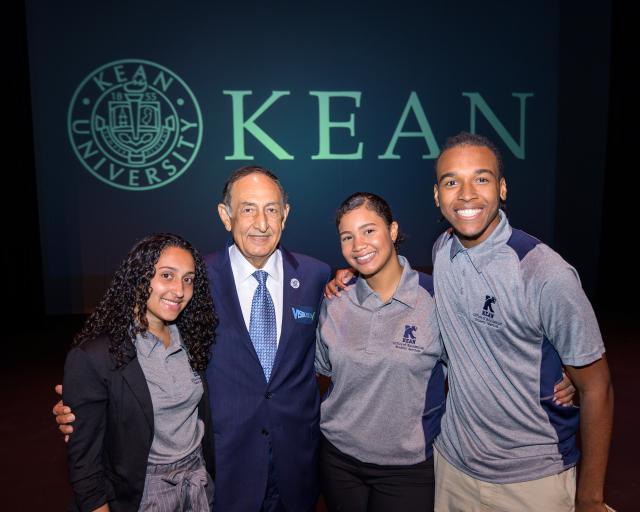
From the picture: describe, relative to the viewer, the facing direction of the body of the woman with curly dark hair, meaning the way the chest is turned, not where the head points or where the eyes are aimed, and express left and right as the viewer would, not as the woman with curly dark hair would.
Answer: facing the viewer and to the right of the viewer

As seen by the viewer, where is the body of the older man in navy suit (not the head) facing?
toward the camera

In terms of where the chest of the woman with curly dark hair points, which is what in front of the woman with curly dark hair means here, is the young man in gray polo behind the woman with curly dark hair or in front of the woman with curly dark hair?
in front

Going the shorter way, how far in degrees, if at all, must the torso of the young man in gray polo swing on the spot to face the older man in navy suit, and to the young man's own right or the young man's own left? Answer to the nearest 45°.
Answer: approximately 45° to the young man's own right

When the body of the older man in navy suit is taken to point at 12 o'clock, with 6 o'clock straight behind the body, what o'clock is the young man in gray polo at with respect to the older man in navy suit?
The young man in gray polo is roughly at 10 o'clock from the older man in navy suit.

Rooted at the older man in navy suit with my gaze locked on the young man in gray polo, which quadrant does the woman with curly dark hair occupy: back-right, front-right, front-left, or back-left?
back-right

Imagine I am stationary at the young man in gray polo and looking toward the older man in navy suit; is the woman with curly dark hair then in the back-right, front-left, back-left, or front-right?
front-left

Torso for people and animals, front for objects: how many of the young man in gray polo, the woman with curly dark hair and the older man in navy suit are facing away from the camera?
0

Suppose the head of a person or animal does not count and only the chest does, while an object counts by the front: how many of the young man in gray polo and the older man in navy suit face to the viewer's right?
0

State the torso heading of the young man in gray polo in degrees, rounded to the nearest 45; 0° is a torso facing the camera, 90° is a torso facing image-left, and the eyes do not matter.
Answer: approximately 45°
